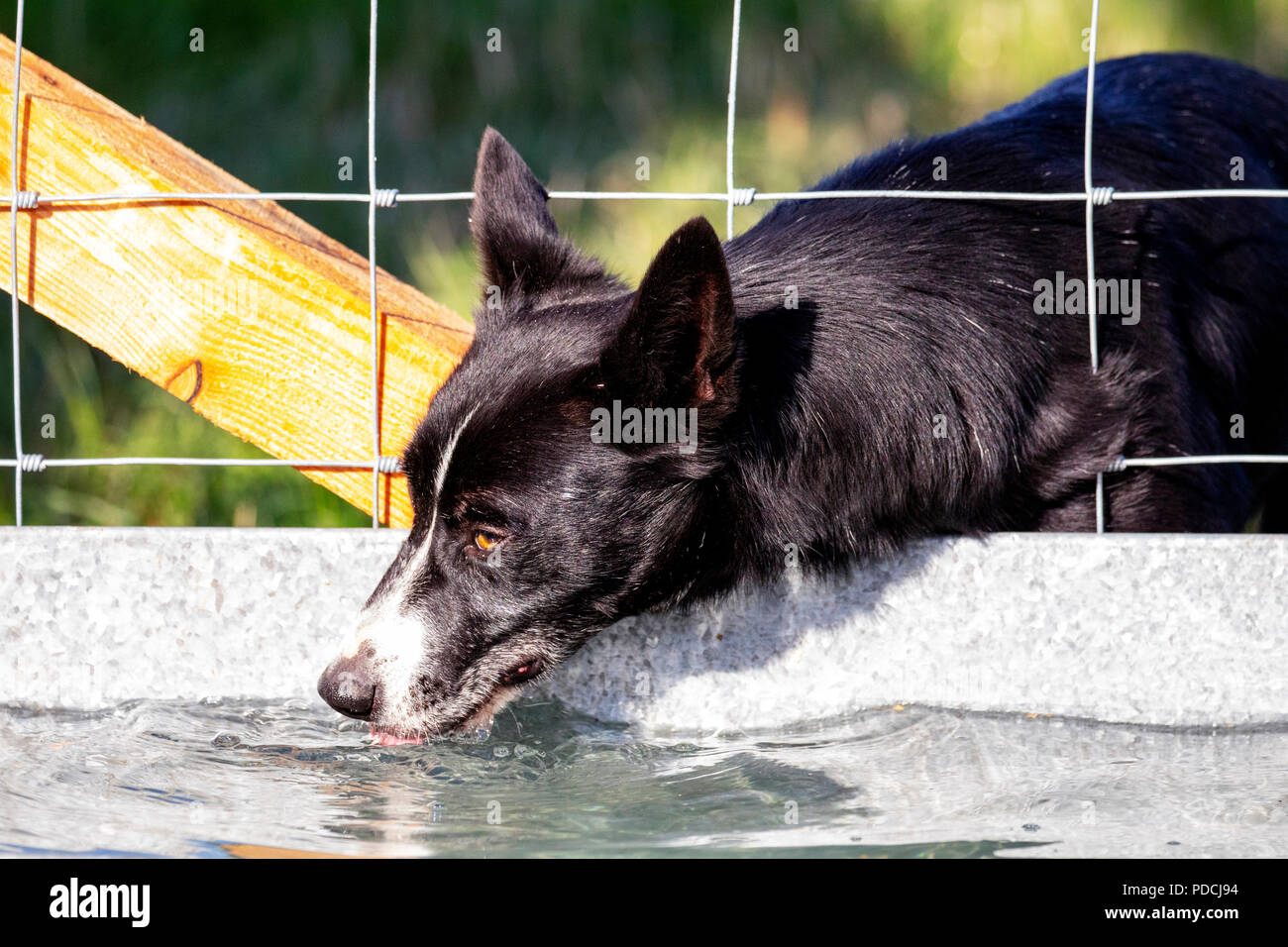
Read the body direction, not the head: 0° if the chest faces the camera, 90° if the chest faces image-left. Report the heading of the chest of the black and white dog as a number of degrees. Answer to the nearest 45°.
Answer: approximately 45°

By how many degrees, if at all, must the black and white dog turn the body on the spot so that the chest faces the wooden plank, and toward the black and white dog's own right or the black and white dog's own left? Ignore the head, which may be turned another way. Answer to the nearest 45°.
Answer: approximately 45° to the black and white dog's own right
